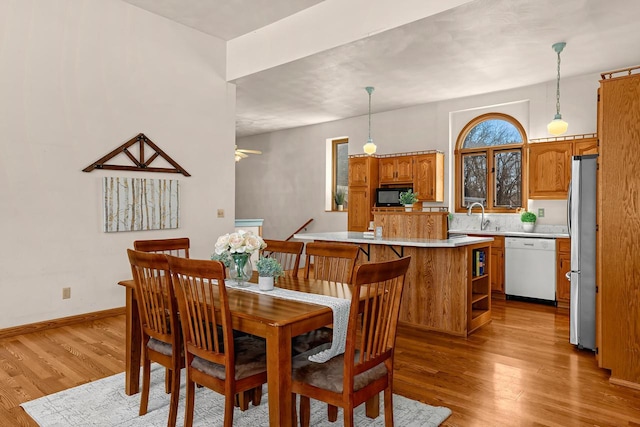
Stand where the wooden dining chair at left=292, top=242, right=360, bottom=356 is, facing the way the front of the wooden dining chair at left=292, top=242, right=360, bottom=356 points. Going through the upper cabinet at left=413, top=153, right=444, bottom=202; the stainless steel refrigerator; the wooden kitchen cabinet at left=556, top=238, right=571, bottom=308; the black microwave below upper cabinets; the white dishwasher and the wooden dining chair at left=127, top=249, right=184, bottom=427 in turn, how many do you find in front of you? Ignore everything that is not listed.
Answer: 1

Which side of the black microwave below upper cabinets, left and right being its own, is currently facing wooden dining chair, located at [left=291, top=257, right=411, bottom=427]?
front

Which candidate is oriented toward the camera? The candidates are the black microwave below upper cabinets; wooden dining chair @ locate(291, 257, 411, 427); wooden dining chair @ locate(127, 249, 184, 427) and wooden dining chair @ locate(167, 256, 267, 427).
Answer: the black microwave below upper cabinets

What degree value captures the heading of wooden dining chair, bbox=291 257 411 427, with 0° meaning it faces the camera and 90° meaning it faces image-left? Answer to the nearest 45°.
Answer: approximately 135°

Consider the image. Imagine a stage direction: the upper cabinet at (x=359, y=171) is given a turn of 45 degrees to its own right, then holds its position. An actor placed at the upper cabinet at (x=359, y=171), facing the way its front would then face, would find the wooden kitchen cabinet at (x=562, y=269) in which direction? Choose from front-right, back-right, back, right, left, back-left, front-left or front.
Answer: left

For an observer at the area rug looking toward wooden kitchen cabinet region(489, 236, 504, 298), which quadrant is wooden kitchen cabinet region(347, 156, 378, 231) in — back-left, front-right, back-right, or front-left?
front-left

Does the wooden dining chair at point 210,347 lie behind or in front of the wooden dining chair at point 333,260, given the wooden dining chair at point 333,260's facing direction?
in front

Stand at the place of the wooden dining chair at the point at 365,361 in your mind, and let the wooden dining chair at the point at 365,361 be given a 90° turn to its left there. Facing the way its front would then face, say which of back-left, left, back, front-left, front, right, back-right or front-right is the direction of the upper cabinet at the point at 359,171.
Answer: back-right

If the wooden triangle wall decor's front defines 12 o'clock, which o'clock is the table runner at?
The table runner is roughly at 1 o'clock from the wooden triangle wall decor.

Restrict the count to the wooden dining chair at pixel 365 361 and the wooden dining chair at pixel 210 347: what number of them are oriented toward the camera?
0

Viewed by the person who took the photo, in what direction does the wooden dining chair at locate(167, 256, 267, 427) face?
facing away from the viewer and to the right of the viewer

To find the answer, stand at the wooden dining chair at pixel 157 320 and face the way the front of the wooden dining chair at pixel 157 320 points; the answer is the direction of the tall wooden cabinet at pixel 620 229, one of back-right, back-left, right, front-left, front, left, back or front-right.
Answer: front-right

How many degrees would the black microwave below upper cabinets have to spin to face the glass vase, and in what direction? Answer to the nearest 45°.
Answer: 0° — it already faces it

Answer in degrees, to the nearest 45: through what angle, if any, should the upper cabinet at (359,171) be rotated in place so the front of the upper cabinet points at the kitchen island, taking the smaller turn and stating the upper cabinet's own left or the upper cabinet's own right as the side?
0° — it already faces it

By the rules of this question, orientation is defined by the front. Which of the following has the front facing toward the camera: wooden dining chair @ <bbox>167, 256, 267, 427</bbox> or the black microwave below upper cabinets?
the black microwave below upper cabinets

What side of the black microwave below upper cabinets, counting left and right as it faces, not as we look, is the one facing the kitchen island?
front

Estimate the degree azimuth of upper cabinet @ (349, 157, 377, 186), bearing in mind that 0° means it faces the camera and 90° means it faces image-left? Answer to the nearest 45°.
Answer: approximately 0°

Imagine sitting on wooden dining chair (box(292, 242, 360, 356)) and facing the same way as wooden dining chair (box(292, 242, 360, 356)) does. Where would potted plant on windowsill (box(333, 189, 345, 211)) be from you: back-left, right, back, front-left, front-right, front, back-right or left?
back-right

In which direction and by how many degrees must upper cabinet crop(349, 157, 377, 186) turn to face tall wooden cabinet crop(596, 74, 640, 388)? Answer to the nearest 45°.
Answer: approximately 45° to its left

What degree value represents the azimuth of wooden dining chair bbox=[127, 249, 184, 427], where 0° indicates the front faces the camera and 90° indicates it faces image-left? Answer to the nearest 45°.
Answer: approximately 225°

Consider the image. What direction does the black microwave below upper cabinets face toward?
toward the camera

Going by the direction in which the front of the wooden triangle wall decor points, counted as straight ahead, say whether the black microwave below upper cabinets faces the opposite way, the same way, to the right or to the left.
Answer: to the right
